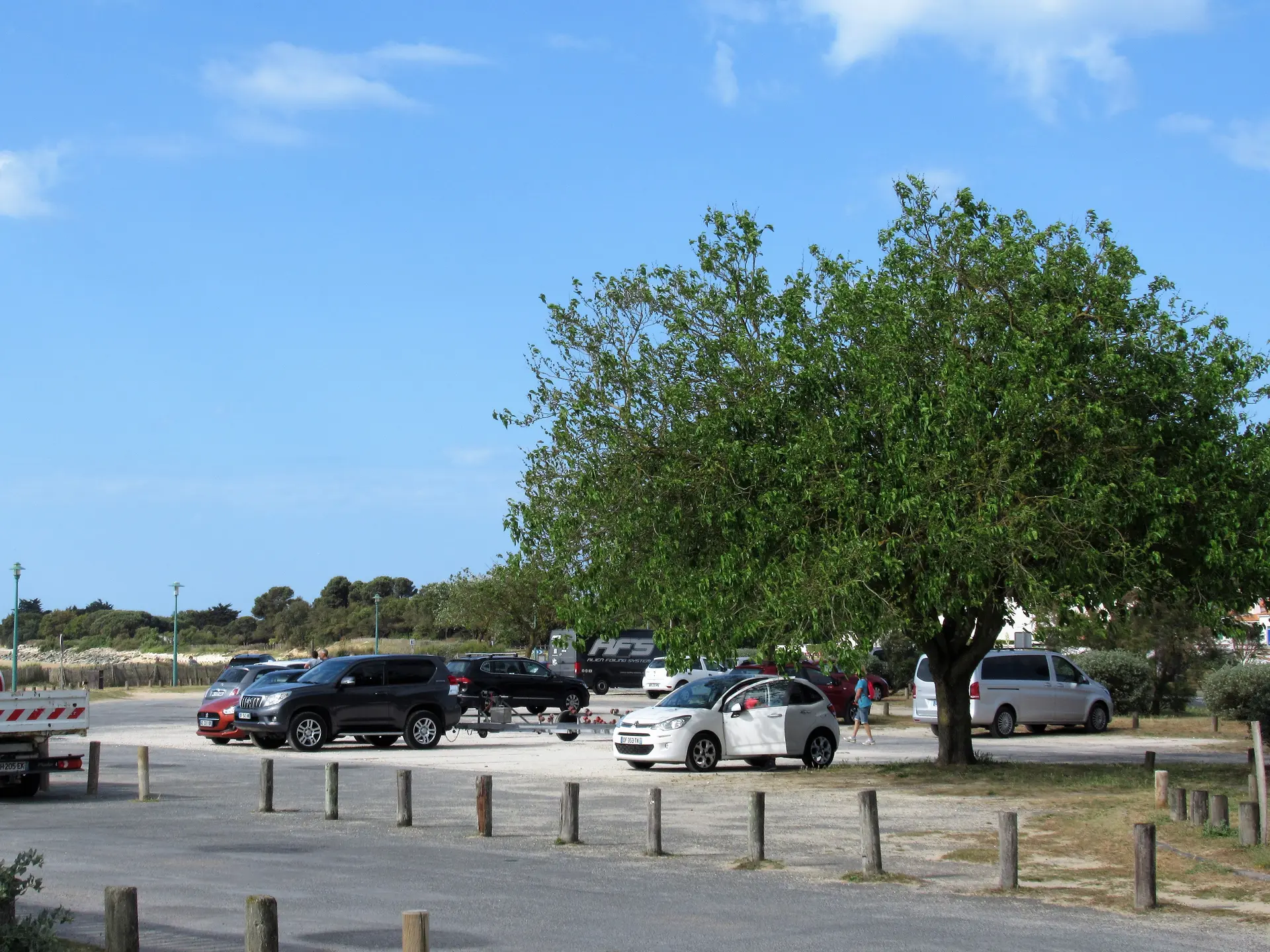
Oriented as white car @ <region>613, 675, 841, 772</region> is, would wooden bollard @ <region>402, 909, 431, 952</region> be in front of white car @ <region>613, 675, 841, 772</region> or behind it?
in front

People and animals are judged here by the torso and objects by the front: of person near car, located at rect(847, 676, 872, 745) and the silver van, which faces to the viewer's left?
the person near car

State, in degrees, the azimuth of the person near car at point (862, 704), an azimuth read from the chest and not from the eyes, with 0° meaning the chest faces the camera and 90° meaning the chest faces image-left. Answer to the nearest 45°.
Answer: approximately 90°

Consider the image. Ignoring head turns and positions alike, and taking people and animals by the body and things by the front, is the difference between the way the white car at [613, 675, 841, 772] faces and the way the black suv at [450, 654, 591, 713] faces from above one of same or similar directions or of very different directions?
very different directions

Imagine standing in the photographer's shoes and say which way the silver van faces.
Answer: facing away from the viewer and to the right of the viewer

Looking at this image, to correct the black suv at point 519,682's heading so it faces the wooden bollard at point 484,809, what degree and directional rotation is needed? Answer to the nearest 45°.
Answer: approximately 135° to its right

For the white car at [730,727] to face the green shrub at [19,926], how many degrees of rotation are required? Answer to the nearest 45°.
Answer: approximately 45° to its left

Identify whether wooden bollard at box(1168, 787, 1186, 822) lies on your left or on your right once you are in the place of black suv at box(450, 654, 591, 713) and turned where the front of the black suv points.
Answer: on your right

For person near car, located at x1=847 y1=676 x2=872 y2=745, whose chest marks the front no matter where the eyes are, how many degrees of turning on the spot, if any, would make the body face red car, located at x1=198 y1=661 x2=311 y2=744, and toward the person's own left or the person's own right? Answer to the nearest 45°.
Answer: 0° — they already face it
